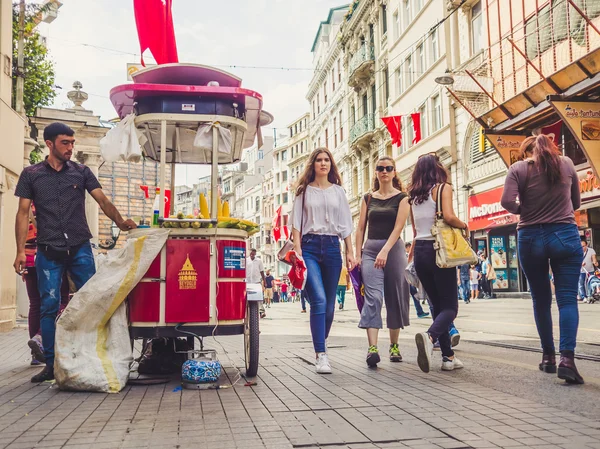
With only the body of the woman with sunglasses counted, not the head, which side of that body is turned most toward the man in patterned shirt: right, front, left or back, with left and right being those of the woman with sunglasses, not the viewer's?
right

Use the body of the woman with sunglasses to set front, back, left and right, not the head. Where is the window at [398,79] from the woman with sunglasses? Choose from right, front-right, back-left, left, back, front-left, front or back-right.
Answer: back

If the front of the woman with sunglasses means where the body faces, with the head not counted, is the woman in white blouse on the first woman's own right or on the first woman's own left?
on the first woman's own right

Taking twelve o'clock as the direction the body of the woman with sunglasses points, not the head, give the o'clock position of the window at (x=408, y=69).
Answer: The window is roughly at 6 o'clock from the woman with sunglasses.

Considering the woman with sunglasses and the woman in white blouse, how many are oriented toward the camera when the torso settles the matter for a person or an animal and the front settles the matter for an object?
2

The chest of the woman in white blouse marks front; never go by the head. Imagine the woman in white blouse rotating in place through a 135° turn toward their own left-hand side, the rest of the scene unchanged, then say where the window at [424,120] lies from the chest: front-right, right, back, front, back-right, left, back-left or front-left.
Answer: front-left

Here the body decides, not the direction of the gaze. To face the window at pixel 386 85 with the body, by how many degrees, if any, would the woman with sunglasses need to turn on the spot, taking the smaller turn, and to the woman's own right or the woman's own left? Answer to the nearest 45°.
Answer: approximately 180°

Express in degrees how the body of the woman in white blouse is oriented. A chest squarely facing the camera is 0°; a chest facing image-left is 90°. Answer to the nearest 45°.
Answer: approximately 0°

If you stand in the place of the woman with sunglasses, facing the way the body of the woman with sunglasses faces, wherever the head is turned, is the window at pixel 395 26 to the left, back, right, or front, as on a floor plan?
back

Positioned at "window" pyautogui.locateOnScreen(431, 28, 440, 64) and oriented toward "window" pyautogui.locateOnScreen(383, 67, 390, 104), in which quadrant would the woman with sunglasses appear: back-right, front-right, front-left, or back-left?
back-left

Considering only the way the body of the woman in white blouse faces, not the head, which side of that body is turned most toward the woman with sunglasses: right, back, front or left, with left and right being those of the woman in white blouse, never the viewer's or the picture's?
left

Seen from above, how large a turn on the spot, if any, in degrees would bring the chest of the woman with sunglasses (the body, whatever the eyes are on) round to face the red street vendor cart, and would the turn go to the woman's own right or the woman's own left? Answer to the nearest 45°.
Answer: approximately 45° to the woman's own right
